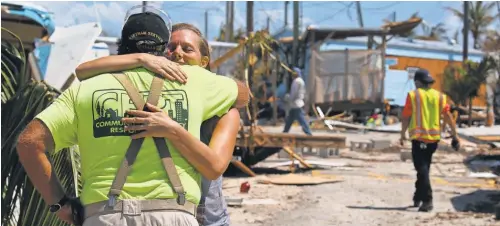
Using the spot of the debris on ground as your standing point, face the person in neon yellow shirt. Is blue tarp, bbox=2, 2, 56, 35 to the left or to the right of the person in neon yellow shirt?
right

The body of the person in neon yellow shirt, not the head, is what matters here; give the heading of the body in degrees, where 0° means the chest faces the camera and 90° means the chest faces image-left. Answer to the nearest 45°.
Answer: approximately 180°

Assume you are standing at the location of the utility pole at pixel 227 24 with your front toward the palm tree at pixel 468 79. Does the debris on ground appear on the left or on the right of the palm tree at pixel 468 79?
right

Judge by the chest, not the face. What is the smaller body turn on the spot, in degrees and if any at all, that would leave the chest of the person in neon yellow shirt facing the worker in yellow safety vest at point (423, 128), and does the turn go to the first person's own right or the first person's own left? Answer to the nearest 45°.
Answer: approximately 45° to the first person's own right

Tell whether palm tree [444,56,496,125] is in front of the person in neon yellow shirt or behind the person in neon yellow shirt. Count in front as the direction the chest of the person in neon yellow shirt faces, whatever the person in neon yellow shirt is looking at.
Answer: in front

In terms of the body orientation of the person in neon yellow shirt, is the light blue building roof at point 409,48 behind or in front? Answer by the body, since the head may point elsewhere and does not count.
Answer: in front

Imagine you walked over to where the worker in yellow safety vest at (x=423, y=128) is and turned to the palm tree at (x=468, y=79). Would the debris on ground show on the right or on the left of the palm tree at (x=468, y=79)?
left
